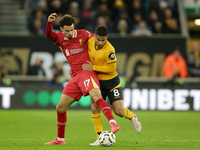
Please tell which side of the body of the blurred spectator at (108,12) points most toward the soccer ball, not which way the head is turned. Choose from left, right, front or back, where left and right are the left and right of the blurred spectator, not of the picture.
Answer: front

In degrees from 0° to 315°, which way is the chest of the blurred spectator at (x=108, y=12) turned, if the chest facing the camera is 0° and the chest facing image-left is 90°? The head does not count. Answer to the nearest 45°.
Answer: approximately 0°

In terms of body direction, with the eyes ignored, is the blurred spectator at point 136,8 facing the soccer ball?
yes

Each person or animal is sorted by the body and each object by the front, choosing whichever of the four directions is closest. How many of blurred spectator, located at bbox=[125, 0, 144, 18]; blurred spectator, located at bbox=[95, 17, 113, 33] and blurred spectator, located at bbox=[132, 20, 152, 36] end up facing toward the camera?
3

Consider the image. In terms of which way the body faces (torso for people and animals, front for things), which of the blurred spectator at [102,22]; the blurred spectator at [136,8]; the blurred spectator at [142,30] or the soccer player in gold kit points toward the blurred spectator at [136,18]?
the blurred spectator at [136,8]

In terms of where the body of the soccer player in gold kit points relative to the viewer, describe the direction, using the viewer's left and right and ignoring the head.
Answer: facing the viewer and to the left of the viewer

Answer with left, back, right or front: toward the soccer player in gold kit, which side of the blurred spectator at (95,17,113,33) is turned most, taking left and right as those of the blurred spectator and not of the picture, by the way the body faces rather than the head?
front

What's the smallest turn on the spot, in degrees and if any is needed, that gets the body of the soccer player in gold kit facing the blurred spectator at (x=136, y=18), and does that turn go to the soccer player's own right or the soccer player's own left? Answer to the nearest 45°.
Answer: approximately 135° to the soccer player's own right

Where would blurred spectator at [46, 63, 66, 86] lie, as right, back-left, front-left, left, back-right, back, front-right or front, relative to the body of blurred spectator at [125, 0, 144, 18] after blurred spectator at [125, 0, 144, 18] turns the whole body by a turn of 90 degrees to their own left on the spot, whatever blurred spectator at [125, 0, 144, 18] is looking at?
back-right

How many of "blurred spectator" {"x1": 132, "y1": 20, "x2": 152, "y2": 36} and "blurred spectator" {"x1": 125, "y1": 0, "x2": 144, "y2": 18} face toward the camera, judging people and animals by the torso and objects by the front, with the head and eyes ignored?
2
